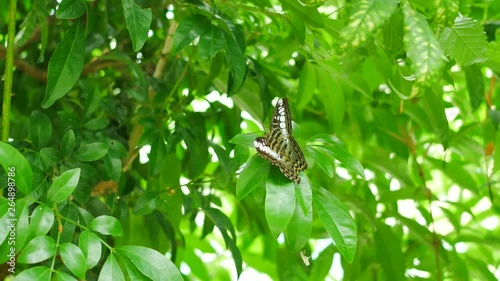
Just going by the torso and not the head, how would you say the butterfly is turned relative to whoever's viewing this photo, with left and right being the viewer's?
facing away from the viewer and to the left of the viewer
